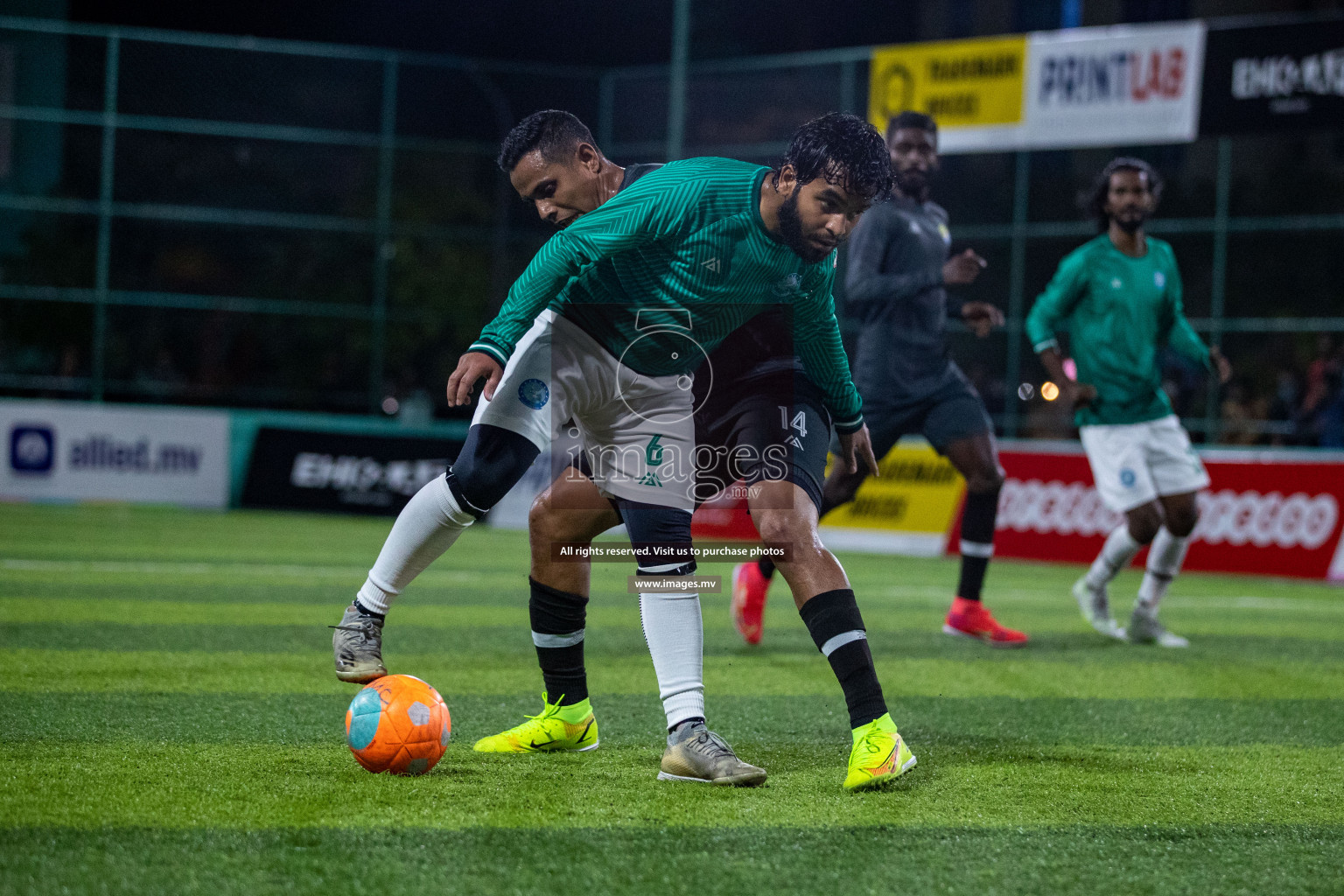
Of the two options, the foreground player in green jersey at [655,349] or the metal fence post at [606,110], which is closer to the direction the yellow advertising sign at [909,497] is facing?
the foreground player in green jersey

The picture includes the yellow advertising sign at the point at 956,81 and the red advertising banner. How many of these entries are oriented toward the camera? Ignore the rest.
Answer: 2

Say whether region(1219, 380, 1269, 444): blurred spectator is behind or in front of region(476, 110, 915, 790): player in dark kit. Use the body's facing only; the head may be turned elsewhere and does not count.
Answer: behind

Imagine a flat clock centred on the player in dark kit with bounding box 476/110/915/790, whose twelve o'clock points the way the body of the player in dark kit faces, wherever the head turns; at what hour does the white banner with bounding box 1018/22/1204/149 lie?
The white banner is roughly at 5 o'clock from the player in dark kit.
